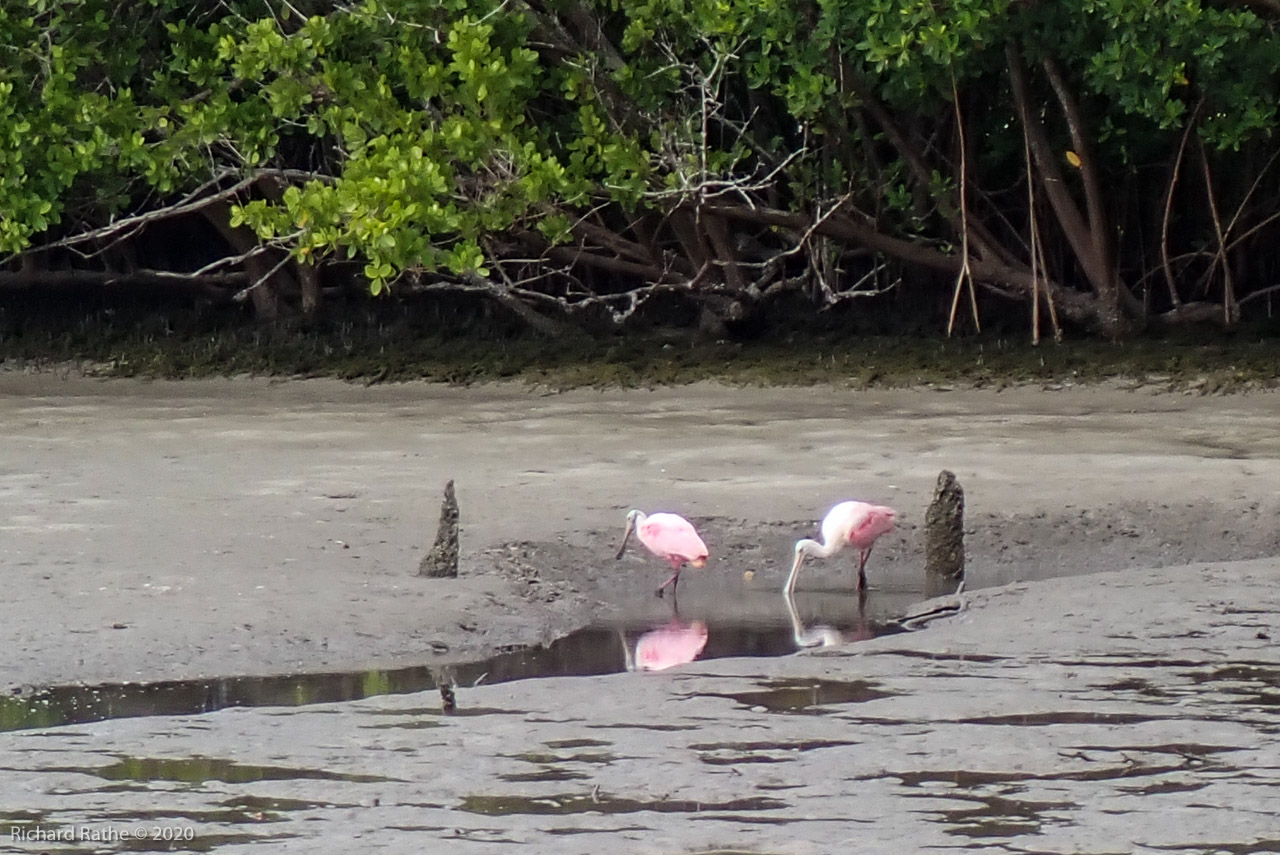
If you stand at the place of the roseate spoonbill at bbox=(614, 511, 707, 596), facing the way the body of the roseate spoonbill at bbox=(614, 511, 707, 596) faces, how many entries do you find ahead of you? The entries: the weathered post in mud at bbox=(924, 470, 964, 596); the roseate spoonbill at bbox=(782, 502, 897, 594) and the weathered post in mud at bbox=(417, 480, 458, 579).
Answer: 1

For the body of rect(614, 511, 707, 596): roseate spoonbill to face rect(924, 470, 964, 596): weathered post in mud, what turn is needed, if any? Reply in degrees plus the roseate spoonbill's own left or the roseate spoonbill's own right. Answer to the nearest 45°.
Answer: approximately 180°

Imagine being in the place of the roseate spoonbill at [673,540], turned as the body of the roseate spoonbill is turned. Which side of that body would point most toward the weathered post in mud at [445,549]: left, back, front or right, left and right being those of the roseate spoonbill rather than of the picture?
front

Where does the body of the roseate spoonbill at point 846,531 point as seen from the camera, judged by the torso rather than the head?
to the viewer's left

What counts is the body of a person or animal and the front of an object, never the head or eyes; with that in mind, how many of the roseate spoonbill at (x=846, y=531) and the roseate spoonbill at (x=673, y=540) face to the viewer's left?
2

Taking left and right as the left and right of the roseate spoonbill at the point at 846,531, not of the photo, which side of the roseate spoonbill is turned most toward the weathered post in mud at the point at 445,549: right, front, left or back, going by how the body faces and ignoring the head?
front

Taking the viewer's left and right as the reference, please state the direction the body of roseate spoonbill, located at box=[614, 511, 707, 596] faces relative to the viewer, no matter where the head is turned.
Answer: facing to the left of the viewer

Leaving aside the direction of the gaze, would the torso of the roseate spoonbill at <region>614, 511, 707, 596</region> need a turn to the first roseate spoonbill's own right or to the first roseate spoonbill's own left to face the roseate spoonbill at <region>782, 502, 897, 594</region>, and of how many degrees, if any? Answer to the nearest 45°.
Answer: approximately 180°
